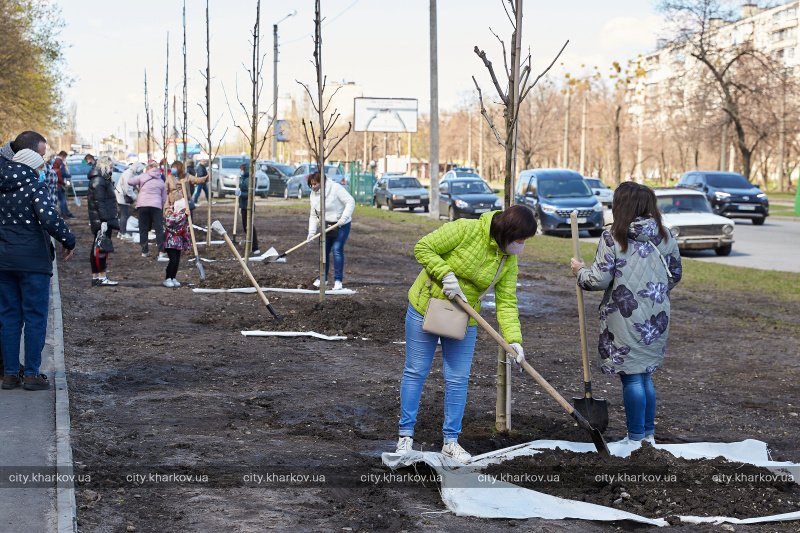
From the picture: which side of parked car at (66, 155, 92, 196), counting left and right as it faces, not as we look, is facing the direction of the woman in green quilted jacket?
front

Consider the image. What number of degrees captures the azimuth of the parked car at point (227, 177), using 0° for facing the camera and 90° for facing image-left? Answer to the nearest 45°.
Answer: approximately 0°

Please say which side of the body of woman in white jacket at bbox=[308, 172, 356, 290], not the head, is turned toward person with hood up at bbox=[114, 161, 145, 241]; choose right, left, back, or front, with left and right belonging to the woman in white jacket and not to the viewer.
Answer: right

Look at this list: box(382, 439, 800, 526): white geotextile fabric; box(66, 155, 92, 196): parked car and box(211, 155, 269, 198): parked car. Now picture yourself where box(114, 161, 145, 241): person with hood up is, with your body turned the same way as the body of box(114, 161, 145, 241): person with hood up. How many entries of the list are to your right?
1

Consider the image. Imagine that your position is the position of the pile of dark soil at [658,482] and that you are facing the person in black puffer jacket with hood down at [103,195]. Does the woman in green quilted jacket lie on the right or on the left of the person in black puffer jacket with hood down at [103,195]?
left

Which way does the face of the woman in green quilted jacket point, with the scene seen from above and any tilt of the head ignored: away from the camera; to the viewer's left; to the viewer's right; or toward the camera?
to the viewer's right

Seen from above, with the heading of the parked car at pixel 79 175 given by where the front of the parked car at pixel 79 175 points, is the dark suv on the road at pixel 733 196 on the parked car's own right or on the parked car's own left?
on the parked car's own left

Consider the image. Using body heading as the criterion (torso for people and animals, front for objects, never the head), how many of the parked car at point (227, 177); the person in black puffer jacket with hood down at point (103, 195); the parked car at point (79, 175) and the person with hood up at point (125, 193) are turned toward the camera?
2

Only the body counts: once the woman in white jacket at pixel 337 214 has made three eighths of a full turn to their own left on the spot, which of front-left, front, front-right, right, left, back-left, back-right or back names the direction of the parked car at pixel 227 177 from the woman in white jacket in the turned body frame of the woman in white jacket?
left

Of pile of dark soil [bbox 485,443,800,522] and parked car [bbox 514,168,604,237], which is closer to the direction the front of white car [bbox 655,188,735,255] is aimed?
the pile of dark soil

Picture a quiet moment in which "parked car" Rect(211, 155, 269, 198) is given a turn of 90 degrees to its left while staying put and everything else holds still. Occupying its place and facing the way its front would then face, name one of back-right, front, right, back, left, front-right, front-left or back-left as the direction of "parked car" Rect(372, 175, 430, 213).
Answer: front-right

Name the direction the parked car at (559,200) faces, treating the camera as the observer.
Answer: facing the viewer and to the right of the viewer

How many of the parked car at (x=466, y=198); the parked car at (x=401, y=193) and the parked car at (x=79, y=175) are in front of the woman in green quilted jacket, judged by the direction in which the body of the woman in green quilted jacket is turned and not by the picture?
0
